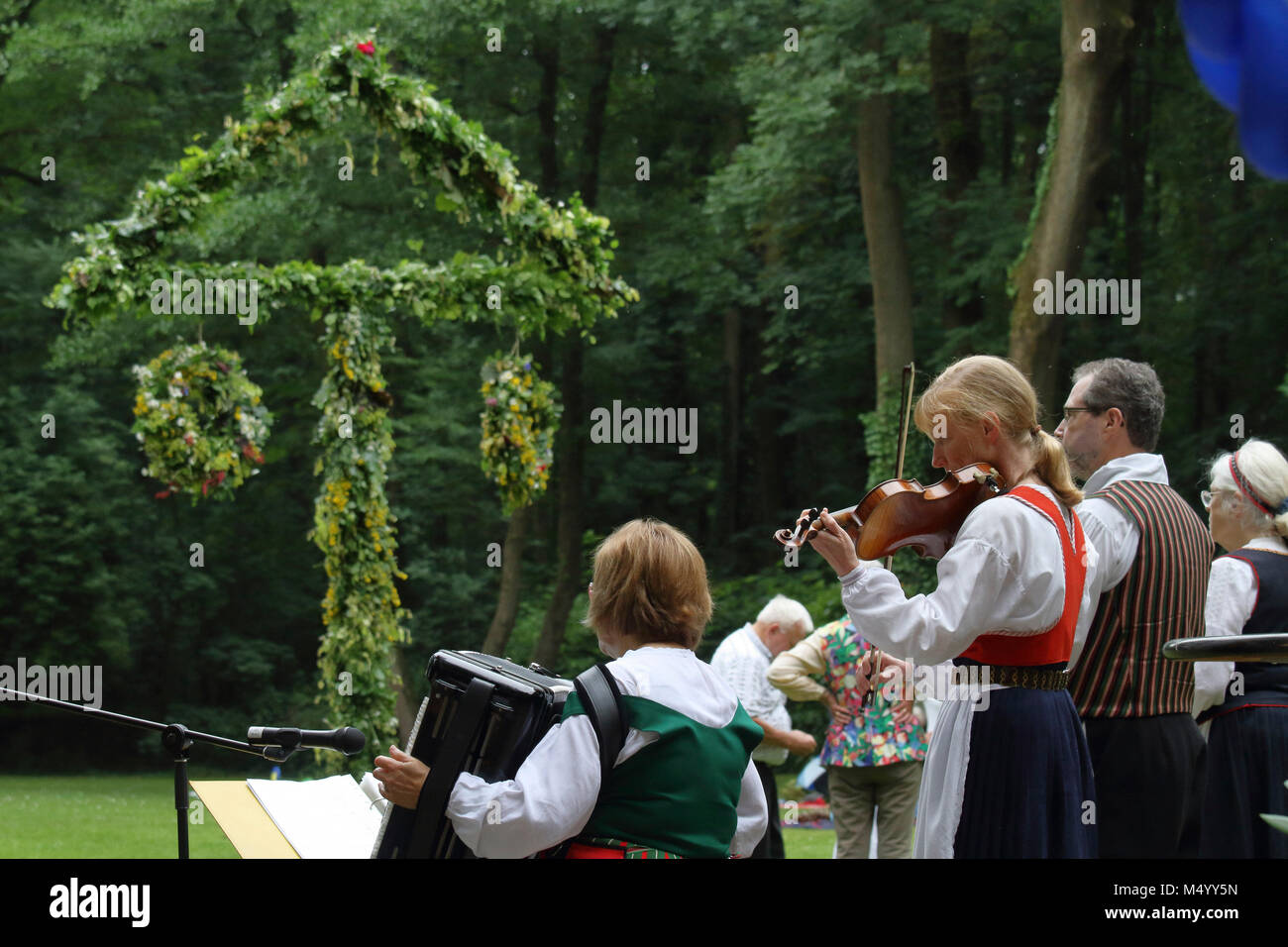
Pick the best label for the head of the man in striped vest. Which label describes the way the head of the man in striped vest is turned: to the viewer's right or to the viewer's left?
to the viewer's left

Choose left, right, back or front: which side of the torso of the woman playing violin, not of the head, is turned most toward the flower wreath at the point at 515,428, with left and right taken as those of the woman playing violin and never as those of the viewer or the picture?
front

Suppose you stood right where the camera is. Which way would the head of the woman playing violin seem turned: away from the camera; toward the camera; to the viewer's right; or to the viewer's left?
to the viewer's left

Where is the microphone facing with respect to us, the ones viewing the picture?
facing to the right of the viewer

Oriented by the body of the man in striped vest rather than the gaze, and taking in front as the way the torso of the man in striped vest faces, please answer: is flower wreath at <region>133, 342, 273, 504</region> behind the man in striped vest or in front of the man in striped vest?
in front

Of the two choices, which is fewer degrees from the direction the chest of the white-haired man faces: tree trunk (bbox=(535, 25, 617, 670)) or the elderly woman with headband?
the elderly woman with headband

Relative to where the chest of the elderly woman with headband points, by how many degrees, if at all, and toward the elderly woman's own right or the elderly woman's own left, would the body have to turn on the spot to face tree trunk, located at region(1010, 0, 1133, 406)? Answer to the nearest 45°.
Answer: approximately 45° to the elderly woman's own right

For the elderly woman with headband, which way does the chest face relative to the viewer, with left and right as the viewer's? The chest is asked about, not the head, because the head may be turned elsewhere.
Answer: facing away from the viewer and to the left of the viewer

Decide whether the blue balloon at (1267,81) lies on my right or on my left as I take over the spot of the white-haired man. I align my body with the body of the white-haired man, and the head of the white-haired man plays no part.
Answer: on my right
